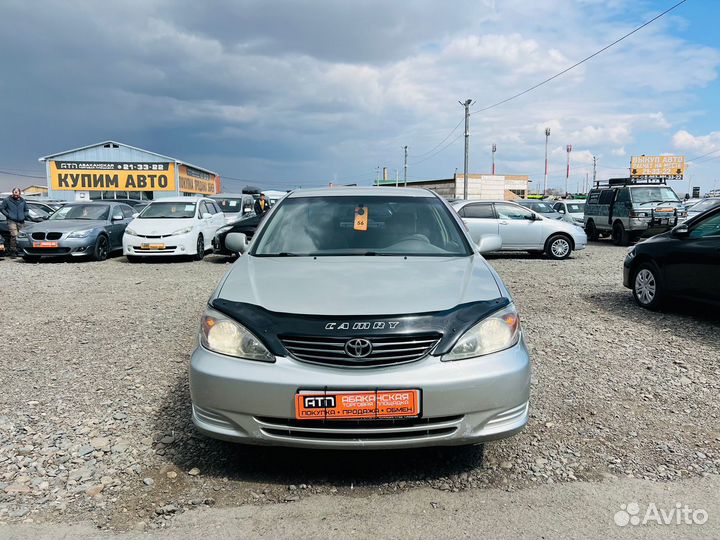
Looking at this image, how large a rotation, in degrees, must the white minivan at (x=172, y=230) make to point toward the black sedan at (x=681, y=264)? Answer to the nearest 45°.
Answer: approximately 90° to its left

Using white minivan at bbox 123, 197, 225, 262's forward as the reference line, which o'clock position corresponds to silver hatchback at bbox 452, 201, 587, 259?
The silver hatchback is roughly at 8 o'clock from the white minivan.

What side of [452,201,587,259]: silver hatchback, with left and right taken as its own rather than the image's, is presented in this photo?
right

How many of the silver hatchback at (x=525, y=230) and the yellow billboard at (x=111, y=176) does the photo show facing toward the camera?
1

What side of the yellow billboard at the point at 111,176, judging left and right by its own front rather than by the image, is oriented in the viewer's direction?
front

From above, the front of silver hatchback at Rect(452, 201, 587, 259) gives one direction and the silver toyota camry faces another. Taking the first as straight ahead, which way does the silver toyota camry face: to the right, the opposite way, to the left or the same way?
to the right

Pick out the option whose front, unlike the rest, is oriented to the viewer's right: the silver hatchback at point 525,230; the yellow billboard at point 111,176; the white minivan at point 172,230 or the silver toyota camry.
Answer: the silver hatchback

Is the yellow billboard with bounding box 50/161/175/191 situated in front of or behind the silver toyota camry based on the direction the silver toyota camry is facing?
behind

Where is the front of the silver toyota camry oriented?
toward the camera

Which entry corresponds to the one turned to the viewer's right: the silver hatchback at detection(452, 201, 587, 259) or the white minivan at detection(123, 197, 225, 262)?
the silver hatchback

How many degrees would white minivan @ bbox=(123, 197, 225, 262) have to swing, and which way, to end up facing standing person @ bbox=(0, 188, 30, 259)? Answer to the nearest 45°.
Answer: approximately 90° to its right

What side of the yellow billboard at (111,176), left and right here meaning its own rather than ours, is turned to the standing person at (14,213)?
front

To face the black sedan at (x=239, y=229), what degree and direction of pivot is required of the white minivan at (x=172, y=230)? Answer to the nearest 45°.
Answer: approximately 90° to its left

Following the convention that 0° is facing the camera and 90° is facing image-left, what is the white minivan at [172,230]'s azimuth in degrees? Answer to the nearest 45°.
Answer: approximately 45°

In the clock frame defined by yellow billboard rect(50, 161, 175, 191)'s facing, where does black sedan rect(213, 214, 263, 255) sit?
The black sedan is roughly at 12 o'clock from the yellow billboard.

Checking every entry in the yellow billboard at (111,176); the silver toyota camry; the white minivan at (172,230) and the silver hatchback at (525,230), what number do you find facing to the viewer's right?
1
